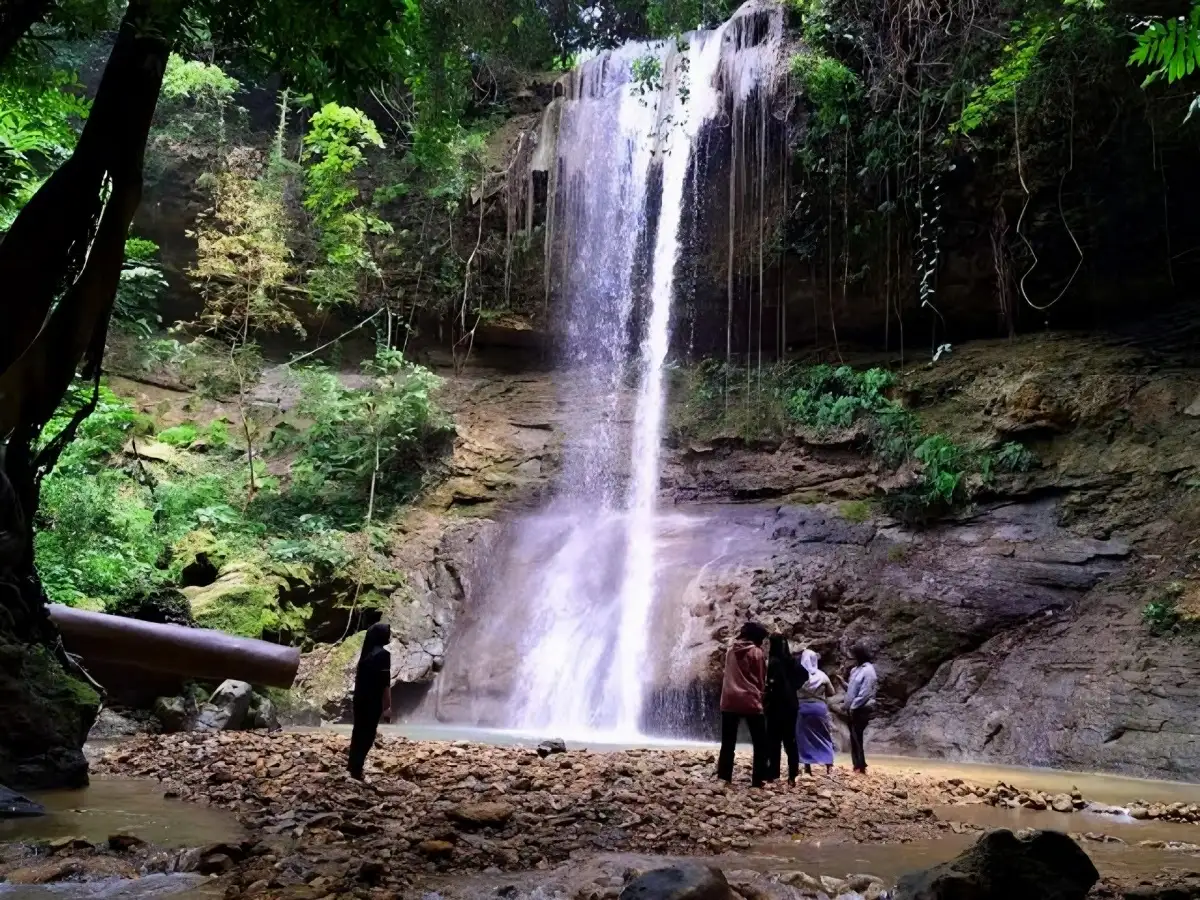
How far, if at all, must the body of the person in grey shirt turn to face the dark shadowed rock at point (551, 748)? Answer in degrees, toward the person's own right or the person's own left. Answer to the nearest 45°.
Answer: approximately 45° to the person's own left

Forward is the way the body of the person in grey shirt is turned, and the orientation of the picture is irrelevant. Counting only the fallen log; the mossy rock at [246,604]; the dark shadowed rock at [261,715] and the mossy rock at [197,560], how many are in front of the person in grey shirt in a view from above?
4

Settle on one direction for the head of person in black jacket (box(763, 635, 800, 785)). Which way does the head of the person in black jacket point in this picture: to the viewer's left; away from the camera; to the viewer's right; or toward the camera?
away from the camera

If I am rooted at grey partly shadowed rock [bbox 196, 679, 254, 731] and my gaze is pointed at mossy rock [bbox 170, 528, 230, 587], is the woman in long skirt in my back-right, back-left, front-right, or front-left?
back-right

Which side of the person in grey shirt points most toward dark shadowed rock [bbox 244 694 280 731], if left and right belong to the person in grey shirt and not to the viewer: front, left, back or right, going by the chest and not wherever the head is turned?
front

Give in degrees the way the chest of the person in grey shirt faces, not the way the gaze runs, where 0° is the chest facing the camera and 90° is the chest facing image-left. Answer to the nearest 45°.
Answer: approximately 90°

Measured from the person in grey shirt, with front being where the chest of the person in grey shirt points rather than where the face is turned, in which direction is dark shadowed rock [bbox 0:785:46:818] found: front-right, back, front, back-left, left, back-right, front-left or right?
front-left

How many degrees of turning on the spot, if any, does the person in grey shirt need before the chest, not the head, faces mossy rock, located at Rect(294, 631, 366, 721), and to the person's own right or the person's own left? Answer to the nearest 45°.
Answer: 0° — they already face it

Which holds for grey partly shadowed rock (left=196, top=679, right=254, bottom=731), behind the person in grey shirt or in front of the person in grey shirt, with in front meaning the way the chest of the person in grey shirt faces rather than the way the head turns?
in front

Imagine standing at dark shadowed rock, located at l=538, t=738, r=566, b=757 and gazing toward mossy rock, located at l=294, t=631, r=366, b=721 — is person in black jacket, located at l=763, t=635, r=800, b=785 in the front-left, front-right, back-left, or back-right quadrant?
back-right

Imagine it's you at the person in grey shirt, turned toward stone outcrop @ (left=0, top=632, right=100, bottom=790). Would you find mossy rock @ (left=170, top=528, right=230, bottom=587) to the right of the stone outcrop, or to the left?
right

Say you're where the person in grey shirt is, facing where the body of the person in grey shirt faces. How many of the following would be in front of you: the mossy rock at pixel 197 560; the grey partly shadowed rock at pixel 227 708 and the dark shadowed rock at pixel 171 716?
3

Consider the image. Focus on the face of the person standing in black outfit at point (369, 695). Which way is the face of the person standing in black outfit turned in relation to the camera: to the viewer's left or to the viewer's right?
to the viewer's right
